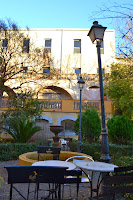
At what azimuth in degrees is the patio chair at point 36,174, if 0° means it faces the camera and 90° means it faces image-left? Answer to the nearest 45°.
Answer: approximately 180°

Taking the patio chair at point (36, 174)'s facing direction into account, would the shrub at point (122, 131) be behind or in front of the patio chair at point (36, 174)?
in front

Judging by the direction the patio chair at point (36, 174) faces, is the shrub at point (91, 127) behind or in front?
in front

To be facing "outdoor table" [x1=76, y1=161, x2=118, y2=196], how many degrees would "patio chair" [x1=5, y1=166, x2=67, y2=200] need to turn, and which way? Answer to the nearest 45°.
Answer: approximately 45° to its right

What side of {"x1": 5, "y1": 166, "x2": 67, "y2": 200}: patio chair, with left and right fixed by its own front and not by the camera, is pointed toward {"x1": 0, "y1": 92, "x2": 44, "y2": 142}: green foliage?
front
